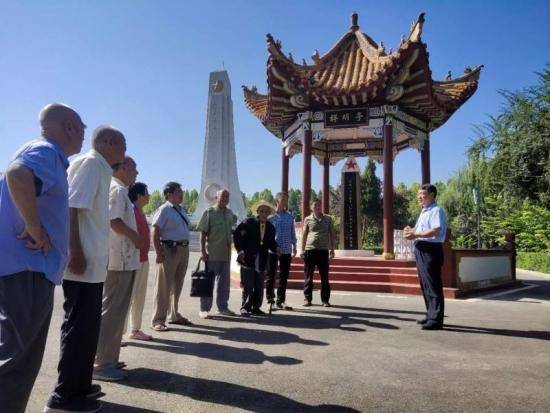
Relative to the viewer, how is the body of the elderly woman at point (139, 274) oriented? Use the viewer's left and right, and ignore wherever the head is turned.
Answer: facing to the right of the viewer

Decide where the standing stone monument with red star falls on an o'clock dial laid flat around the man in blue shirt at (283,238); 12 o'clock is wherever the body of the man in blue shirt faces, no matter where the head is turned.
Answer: The standing stone monument with red star is roughly at 8 o'clock from the man in blue shirt.

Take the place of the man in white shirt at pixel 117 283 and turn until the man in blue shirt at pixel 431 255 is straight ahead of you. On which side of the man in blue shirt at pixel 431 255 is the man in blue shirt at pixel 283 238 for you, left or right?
left

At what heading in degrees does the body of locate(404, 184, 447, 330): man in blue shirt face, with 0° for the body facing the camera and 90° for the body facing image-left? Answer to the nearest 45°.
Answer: approximately 90°

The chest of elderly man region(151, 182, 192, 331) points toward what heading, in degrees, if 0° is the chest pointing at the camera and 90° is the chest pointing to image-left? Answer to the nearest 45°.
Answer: approximately 315°

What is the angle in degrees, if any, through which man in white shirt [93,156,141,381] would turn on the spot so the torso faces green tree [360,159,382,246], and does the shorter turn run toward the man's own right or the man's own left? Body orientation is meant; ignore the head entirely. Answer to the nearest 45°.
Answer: approximately 45° to the man's own left

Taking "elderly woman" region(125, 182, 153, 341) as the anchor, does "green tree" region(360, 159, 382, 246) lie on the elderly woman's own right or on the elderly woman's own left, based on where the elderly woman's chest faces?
on the elderly woman's own left
